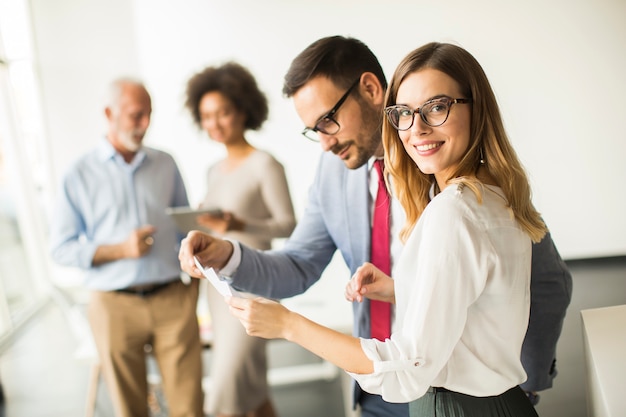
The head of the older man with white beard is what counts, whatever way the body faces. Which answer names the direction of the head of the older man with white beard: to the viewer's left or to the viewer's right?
to the viewer's right

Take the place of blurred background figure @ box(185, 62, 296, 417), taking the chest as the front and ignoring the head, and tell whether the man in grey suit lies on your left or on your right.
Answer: on your left

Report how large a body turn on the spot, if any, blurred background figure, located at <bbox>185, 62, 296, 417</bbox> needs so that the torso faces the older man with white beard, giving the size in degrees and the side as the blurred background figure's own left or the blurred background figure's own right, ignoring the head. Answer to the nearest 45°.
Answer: approximately 45° to the blurred background figure's own right

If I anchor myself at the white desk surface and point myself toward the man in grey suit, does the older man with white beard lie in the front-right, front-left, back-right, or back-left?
front-right

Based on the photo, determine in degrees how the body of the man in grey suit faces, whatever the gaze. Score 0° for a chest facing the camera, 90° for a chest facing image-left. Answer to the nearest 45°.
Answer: approximately 45°

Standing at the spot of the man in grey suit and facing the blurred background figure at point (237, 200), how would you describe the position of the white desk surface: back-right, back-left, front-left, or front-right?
back-right

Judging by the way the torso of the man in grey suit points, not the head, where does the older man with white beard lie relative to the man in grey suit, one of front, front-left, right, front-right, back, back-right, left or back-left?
right

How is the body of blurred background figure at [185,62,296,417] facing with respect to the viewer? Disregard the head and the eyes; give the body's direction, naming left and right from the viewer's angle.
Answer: facing the viewer and to the left of the viewer

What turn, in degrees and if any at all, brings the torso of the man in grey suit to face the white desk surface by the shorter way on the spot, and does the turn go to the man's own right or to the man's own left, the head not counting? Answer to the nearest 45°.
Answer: approximately 135° to the man's own left

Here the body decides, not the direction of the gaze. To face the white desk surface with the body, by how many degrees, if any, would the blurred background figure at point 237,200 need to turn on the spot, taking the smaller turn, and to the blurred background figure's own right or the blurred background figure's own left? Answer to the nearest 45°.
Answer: approximately 90° to the blurred background figure's own left

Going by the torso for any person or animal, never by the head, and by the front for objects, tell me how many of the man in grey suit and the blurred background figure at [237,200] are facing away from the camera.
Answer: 0
